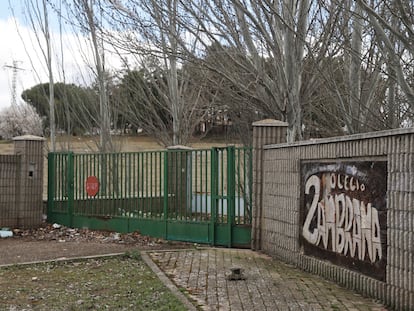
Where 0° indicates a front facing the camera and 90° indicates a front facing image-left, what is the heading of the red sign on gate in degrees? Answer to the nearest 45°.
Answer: approximately 0°

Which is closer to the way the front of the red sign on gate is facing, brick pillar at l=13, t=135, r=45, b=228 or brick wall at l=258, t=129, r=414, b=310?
the brick wall

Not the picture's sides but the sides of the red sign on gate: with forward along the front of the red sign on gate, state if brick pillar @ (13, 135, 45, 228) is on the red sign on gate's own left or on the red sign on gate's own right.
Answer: on the red sign on gate's own right
